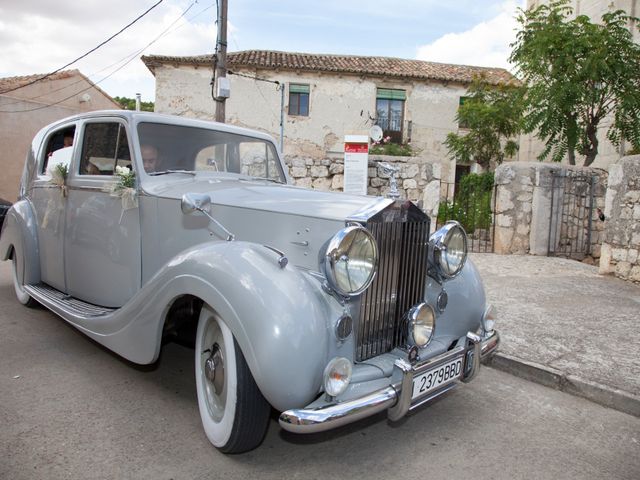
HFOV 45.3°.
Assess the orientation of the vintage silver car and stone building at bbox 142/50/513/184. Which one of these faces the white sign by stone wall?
the stone building

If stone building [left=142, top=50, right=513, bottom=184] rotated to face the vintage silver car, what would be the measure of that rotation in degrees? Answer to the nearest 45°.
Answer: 0° — it already faces it

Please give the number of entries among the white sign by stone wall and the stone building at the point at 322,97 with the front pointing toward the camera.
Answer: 2

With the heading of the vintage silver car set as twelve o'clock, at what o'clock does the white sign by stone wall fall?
The white sign by stone wall is roughly at 8 o'clock from the vintage silver car.

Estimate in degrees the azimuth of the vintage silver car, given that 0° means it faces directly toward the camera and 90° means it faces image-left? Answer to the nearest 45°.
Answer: approximately 315°

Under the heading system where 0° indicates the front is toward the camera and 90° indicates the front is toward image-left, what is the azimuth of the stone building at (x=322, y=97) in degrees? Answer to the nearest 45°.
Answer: approximately 0°

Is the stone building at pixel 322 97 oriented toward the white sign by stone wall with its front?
yes

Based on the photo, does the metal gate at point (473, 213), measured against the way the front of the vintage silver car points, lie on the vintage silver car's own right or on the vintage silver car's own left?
on the vintage silver car's own left

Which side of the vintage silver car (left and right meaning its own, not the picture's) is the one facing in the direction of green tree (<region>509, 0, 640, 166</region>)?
left
